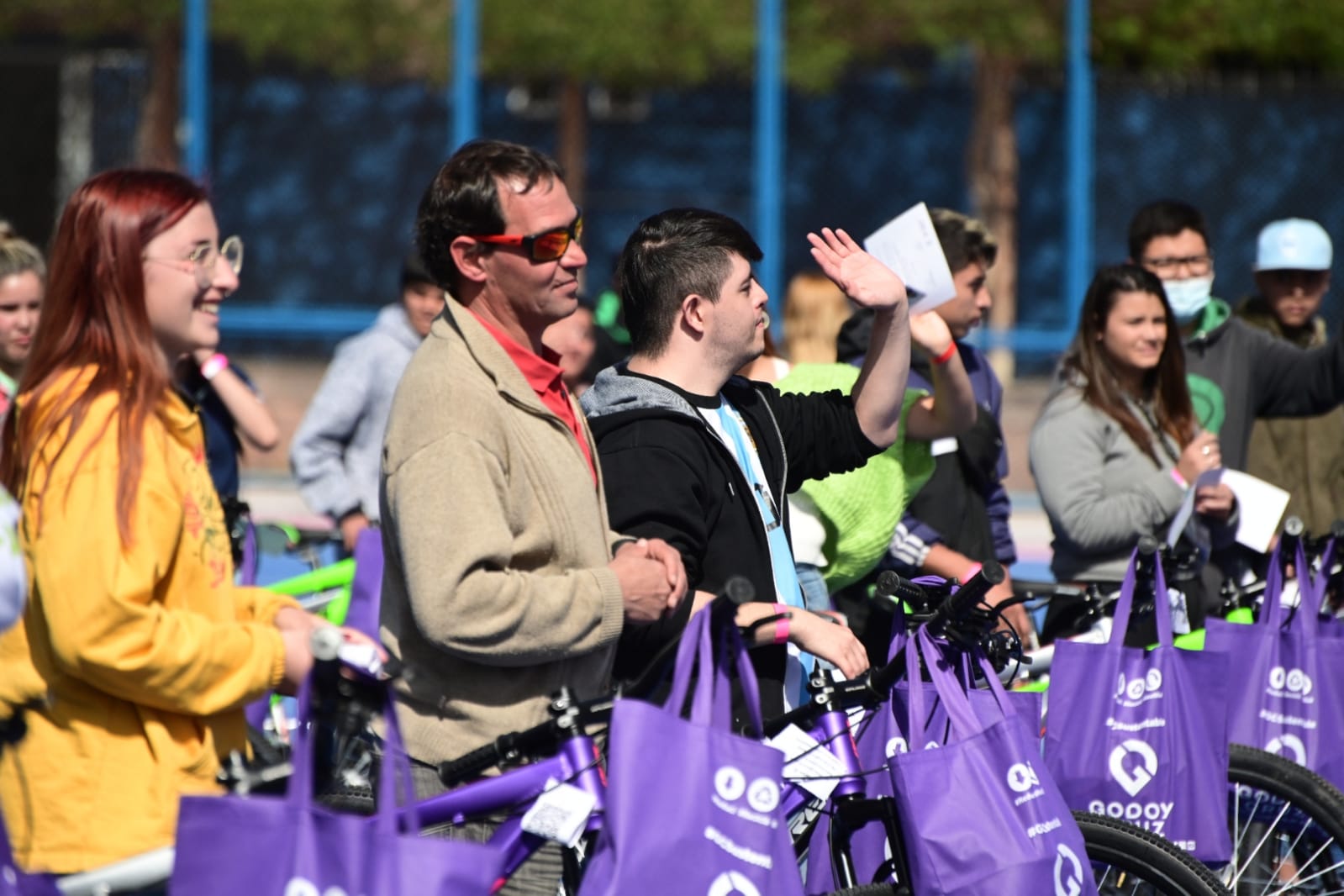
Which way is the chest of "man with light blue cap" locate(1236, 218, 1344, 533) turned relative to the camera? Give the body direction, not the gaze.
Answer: toward the camera

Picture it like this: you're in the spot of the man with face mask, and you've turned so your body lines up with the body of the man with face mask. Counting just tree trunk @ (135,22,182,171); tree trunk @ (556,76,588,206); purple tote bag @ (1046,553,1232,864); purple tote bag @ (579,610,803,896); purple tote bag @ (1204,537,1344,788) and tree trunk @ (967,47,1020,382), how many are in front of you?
3

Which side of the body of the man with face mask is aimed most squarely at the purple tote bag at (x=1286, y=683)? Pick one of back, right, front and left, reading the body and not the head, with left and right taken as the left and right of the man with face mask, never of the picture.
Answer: front

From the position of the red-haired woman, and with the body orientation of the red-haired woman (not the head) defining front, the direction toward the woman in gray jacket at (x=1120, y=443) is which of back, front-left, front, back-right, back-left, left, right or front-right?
front-left

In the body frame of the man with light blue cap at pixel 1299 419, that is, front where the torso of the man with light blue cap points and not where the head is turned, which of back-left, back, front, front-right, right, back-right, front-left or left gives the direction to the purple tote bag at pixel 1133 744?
front

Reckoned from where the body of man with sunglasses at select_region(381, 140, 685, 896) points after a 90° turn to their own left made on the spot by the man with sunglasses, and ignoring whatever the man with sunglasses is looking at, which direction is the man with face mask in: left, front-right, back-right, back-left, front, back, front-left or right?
front-right

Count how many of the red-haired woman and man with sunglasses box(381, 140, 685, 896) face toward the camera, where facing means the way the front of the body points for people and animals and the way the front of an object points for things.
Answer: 0

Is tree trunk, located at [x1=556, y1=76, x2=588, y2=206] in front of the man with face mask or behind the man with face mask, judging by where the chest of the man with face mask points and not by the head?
behind

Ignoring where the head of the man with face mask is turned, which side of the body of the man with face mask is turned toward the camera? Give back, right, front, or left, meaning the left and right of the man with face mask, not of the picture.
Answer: front

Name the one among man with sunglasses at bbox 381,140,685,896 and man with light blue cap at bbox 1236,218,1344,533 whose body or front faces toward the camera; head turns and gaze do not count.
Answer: man with light blue cap at bbox 1236,218,1344,533

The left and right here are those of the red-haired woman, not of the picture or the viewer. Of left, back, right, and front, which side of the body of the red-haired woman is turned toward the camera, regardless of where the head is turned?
right

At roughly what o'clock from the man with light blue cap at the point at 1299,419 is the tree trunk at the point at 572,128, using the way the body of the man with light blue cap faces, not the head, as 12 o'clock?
The tree trunk is roughly at 5 o'clock from the man with light blue cap.

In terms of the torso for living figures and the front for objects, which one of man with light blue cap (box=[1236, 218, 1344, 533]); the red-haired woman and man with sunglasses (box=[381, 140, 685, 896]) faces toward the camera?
man with light blue cap (box=[1236, 218, 1344, 533])

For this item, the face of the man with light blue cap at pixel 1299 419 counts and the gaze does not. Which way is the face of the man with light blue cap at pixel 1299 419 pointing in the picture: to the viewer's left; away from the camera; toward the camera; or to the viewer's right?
toward the camera

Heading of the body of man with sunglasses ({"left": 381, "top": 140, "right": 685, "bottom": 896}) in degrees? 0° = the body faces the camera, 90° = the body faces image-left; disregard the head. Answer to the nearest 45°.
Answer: approximately 270°

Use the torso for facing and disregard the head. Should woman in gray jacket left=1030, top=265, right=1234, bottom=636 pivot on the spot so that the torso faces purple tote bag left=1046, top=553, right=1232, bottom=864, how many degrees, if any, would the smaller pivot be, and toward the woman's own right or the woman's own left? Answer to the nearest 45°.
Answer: approximately 45° to the woman's own right

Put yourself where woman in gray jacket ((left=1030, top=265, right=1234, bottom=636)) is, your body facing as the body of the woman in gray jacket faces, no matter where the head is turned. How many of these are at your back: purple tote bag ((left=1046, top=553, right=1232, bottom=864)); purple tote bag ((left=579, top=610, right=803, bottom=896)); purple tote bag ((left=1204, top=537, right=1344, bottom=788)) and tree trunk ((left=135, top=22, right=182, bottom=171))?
1

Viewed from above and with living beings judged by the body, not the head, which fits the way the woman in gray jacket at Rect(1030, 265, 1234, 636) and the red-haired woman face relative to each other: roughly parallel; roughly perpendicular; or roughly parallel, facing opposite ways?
roughly perpendicular

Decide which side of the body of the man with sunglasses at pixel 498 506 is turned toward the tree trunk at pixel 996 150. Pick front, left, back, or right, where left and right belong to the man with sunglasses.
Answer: left
